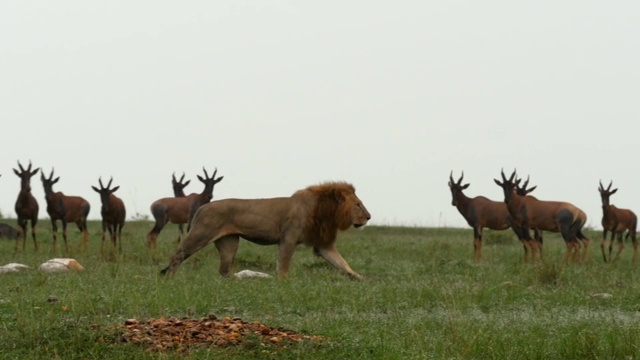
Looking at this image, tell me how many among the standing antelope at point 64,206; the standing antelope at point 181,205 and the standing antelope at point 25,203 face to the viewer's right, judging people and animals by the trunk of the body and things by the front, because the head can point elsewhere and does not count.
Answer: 1

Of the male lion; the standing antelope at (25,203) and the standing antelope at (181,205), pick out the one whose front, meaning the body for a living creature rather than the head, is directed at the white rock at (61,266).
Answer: the standing antelope at (25,203)

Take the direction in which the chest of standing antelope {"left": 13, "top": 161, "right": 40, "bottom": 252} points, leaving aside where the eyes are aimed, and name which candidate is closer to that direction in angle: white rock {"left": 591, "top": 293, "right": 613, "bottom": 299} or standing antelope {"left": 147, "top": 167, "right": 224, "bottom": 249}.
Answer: the white rock

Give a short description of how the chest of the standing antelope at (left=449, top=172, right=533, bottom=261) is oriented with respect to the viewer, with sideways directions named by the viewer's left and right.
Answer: facing to the left of the viewer

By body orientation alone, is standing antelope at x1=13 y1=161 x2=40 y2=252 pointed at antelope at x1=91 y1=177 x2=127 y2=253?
no

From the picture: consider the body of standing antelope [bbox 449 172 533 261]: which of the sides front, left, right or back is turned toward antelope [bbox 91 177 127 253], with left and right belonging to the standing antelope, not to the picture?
front

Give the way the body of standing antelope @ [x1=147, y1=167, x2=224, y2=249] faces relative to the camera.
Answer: to the viewer's right

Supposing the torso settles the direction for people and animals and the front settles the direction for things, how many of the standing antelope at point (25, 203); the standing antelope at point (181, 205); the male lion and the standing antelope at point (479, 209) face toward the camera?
1

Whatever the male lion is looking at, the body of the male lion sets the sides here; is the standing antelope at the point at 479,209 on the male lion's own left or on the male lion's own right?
on the male lion's own left

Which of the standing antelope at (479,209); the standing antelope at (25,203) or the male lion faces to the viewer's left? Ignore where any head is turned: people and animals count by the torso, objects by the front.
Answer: the standing antelope at (479,209)

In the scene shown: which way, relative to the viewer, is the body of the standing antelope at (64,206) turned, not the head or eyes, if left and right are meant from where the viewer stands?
facing the viewer and to the left of the viewer

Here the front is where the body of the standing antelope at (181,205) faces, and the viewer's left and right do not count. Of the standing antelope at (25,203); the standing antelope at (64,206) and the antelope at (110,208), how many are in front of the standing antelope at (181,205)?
0

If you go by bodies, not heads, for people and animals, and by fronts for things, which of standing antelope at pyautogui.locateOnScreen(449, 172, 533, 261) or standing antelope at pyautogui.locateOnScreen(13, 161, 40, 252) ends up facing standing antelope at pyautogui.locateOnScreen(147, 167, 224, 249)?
standing antelope at pyautogui.locateOnScreen(449, 172, 533, 261)

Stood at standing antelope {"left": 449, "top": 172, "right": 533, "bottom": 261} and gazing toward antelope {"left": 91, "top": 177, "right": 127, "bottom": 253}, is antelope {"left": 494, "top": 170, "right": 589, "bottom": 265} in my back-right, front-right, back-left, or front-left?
back-left

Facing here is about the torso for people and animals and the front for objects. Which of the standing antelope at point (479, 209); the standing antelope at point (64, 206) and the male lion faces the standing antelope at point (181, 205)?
the standing antelope at point (479, 209)

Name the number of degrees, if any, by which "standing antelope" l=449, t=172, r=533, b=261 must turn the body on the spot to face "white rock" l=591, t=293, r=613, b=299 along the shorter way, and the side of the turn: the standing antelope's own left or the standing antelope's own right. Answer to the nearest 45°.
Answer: approximately 90° to the standing antelope's own left

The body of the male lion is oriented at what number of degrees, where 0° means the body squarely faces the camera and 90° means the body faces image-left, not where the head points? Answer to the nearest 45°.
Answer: approximately 270°

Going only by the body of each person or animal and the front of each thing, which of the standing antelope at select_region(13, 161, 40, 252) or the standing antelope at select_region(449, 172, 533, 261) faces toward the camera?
the standing antelope at select_region(13, 161, 40, 252)

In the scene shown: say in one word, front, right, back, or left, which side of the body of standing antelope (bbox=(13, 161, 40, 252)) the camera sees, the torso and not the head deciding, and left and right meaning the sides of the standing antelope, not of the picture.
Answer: front

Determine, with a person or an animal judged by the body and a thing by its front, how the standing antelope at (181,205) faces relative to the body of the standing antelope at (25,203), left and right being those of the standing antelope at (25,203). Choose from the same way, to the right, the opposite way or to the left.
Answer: to the left
